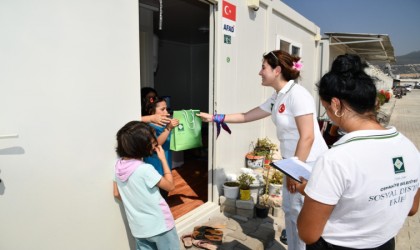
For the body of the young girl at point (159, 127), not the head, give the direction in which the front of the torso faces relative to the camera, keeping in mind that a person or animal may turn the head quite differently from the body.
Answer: to the viewer's right

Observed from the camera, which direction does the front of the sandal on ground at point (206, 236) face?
facing to the left of the viewer

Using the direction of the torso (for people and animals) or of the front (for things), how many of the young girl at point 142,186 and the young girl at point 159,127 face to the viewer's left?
0

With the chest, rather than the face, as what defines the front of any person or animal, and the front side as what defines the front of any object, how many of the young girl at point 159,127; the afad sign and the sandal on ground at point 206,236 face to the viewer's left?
1

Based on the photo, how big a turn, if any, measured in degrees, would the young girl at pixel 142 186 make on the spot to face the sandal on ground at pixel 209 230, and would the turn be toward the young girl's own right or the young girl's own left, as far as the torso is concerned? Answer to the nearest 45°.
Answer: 0° — they already face it

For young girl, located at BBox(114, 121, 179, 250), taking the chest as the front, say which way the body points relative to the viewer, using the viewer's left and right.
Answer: facing away from the viewer and to the right of the viewer

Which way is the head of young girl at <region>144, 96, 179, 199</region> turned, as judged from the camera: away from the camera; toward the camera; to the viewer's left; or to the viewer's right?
to the viewer's right

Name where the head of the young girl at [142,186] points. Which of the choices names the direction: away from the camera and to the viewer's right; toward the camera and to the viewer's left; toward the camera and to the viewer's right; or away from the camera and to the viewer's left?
away from the camera and to the viewer's right
